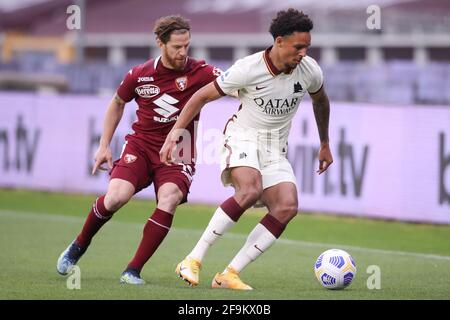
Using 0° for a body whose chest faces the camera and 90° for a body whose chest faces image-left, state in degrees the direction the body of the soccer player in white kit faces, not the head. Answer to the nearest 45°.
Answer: approximately 315°
